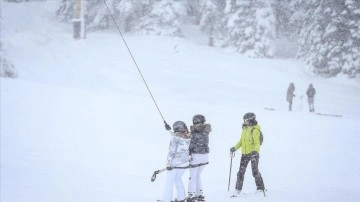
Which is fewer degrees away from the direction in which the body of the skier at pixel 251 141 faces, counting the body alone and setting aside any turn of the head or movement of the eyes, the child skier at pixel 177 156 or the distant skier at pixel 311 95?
the child skier

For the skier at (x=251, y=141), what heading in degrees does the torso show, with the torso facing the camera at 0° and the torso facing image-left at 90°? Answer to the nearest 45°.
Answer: approximately 45°

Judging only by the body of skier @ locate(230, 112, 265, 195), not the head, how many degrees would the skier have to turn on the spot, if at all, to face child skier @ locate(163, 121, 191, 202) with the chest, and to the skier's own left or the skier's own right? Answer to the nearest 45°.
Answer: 0° — they already face them

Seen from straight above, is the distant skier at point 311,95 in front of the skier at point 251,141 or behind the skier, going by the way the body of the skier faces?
behind
